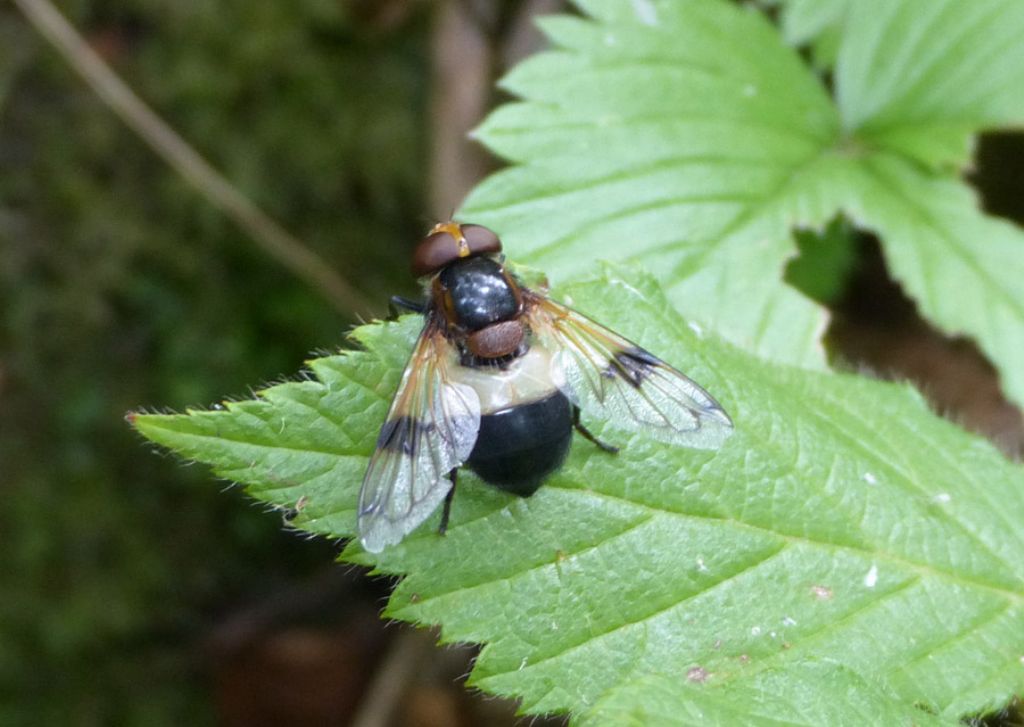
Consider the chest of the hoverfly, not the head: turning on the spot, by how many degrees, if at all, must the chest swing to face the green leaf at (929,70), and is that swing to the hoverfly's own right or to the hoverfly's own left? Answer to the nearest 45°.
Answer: approximately 45° to the hoverfly's own right

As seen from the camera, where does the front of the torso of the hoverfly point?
away from the camera
